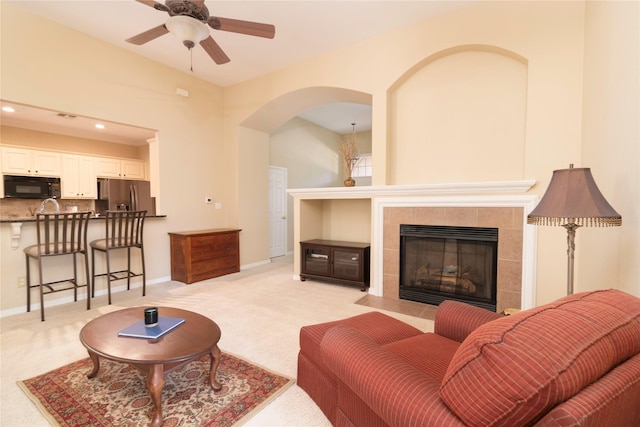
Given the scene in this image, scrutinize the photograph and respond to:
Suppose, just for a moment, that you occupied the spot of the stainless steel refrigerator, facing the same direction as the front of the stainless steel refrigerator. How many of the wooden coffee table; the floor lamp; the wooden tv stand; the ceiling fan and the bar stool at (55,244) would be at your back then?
0

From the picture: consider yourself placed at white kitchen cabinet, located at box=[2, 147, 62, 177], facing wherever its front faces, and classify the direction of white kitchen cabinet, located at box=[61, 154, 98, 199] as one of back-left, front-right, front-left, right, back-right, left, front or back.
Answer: front-left

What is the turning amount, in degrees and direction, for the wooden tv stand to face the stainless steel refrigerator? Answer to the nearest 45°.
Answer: approximately 45° to its right

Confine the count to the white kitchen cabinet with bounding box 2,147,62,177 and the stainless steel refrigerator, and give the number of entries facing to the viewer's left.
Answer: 0

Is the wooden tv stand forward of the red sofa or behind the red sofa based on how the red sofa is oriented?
forward

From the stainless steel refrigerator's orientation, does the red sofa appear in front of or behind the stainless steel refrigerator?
in front

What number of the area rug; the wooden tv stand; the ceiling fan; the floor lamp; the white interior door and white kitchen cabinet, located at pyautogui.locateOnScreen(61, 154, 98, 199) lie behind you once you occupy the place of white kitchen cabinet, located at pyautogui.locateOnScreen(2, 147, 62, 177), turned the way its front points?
0

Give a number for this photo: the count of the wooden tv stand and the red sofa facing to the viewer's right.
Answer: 0

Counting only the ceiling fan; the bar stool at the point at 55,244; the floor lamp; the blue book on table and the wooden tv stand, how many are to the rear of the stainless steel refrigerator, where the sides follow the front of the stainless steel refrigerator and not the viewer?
0

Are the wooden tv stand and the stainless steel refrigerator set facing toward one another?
no

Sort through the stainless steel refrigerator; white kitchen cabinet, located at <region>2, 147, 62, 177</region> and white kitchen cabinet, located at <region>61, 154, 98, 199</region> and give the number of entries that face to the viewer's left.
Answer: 0

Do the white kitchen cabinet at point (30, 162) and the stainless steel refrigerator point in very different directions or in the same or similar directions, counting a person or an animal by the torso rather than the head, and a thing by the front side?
same or similar directions

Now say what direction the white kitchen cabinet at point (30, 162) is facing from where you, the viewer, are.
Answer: facing the viewer and to the right of the viewer

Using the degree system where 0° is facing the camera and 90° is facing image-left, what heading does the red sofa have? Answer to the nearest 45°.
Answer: approximately 135°

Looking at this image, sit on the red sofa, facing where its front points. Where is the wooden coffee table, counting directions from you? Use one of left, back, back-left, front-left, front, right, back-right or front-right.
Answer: front-left

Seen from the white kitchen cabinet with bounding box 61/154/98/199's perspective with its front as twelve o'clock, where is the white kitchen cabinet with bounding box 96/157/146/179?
the white kitchen cabinet with bounding box 96/157/146/179 is roughly at 10 o'clock from the white kitchen cabinet with bounding box 61/154/98/199.

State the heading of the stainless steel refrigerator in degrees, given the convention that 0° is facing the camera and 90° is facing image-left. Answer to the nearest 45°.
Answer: approximately 315°
